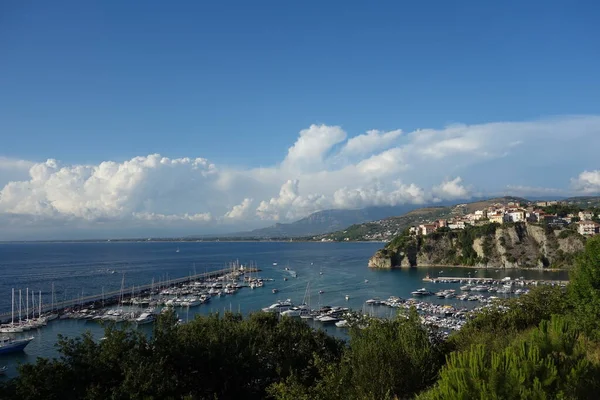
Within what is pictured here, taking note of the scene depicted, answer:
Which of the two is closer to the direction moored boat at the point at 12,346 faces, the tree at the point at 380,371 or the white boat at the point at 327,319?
the white boat

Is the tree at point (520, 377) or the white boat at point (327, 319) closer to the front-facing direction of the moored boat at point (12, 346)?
the white boat

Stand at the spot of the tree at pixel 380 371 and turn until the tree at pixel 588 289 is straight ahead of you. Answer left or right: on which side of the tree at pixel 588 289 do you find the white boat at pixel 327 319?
left

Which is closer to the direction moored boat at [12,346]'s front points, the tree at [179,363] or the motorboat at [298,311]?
the motorboat

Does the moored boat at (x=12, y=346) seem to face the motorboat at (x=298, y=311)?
yes

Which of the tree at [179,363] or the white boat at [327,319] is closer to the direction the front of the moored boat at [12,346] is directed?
the white boat

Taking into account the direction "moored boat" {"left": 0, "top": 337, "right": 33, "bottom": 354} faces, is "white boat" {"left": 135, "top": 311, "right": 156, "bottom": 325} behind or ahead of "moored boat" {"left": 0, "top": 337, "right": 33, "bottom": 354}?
ahead

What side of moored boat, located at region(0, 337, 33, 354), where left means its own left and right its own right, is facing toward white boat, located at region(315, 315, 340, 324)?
front
